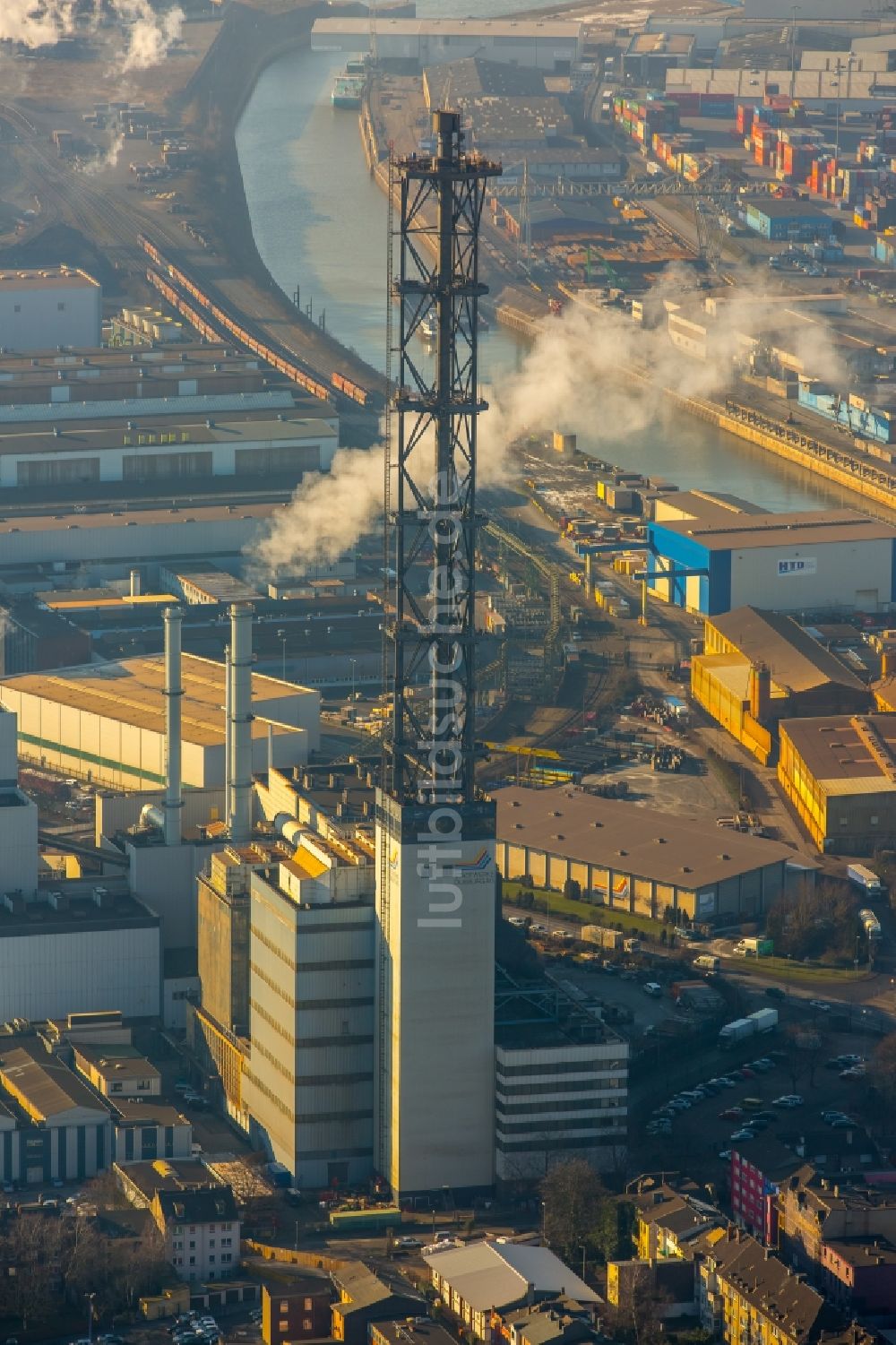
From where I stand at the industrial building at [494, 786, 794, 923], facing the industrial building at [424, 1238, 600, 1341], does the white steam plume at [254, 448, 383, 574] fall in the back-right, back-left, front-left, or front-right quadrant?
back-right

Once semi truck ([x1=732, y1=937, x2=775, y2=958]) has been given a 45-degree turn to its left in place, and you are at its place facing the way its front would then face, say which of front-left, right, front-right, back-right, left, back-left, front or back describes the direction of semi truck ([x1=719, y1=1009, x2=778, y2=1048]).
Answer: front-left

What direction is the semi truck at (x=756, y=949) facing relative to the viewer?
to the viewer's left

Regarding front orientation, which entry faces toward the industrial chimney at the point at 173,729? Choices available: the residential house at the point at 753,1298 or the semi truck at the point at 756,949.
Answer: the semi truck

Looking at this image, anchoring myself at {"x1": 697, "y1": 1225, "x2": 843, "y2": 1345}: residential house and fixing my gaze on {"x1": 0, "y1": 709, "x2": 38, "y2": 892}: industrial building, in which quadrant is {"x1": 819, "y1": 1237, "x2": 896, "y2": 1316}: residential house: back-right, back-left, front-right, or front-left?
back-right

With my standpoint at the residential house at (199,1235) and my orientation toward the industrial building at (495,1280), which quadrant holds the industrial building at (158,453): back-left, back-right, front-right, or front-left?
back-left

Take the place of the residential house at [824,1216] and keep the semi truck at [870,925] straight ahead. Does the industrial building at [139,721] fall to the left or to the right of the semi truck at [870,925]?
left

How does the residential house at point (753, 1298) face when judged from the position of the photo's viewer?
facing the viewer and to the left of the viewer

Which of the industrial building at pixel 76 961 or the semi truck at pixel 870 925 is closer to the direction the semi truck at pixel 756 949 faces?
the industrial building
